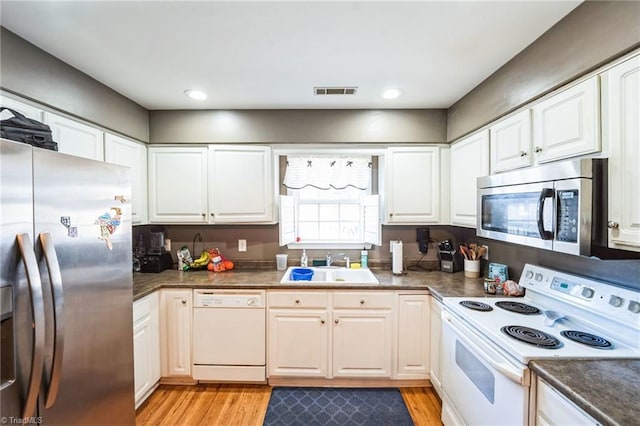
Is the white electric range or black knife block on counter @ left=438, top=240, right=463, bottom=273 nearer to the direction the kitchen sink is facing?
the white electric range

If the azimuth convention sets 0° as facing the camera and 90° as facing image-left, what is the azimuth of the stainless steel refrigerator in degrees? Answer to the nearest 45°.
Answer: approximately 315°

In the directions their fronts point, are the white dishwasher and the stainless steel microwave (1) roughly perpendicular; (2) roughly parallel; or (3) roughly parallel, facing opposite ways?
roughly perpendicular

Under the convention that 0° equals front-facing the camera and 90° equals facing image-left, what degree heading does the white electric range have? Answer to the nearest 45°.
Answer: approximately 45°

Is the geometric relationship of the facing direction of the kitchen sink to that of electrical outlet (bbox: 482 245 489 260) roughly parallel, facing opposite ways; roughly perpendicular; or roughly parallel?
roughly perpendicular

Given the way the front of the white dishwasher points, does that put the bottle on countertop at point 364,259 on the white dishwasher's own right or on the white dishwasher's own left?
on the white dishwasher's own left

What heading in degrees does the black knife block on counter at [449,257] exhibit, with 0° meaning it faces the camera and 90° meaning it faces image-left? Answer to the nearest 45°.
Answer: approximately 45°

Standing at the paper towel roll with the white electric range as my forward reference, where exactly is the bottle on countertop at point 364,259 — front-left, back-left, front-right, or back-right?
back-right

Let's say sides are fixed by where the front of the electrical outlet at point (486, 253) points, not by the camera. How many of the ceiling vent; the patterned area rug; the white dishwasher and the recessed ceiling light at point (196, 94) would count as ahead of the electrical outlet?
4

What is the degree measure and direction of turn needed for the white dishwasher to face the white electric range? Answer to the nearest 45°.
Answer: approximately 45° to its left
